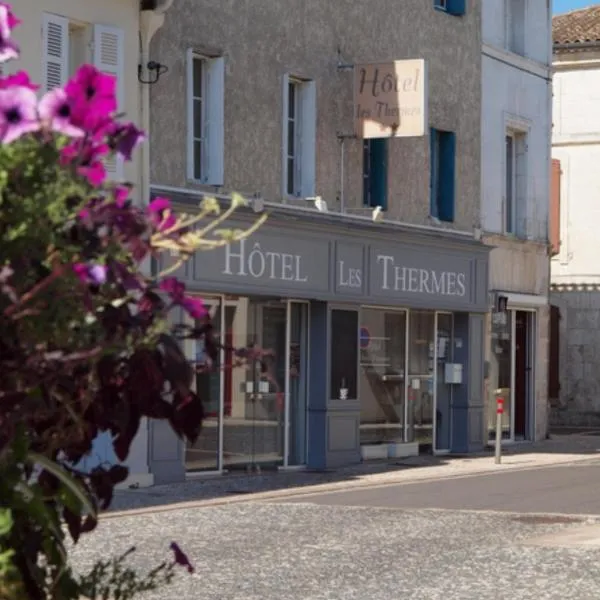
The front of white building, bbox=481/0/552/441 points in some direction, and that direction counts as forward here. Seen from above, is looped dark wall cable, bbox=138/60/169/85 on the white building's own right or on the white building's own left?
on the white building's own right

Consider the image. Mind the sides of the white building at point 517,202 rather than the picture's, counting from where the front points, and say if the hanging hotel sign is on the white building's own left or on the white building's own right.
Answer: on the white building's own right

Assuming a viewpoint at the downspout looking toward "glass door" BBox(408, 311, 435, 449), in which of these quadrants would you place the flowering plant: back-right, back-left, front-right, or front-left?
back-right

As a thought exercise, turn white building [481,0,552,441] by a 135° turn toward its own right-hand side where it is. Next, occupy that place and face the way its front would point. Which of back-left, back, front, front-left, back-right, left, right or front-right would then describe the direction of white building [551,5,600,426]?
right

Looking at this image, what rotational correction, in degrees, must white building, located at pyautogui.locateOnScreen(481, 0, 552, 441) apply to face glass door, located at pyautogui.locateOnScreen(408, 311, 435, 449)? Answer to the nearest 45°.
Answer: approximately 90° to its right

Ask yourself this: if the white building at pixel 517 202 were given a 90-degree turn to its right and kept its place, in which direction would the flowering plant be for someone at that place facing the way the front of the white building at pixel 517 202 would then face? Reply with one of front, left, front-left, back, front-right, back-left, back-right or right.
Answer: front-left

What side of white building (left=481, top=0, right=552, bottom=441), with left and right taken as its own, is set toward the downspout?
right

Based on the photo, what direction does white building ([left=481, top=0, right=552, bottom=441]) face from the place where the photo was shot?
facing the viewer and to the right of the viewer
